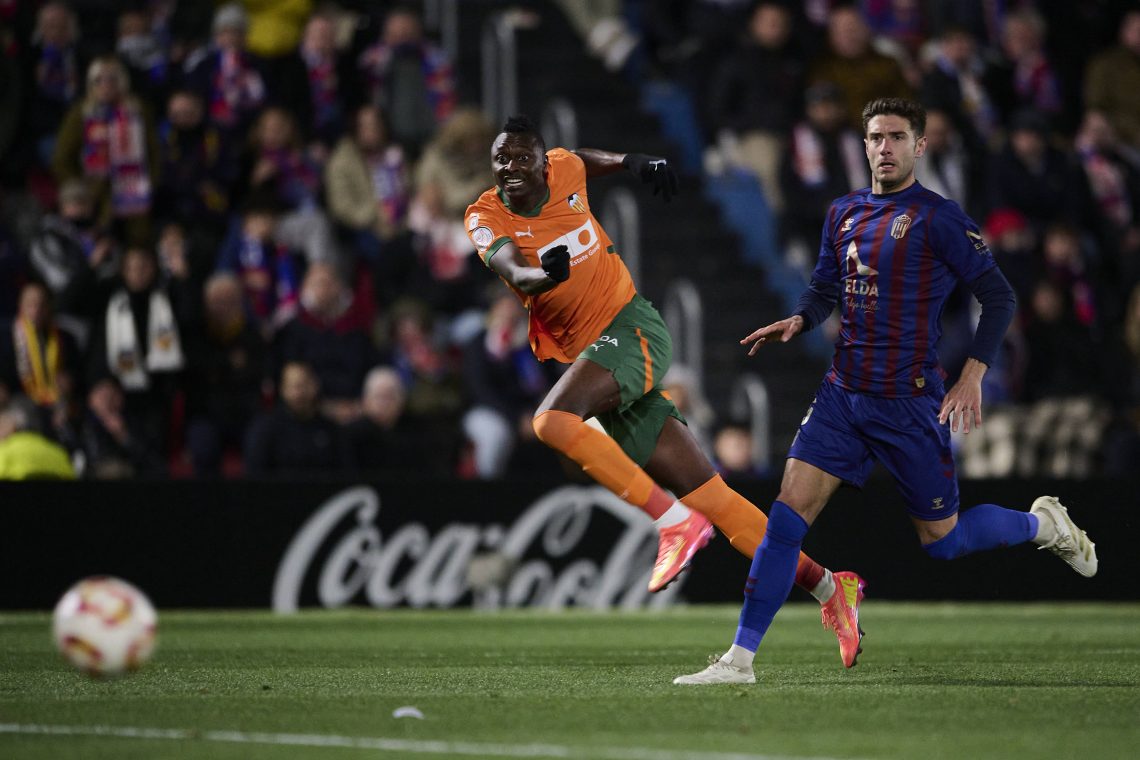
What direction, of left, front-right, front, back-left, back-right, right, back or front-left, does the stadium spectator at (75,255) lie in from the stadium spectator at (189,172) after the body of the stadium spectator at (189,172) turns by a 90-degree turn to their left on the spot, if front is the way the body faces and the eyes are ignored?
back-right

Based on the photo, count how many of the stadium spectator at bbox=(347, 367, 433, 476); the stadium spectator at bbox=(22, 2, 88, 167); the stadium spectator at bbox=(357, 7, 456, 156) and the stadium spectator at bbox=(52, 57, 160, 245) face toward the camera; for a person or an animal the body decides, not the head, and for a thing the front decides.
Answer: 4

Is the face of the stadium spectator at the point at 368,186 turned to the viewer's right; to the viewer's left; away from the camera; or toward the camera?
toward the camera

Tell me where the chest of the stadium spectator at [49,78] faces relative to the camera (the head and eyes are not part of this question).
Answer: toward the camera

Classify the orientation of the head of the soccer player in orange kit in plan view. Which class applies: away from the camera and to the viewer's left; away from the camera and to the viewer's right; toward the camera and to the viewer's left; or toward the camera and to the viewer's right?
toward the camera and to the viewer's left

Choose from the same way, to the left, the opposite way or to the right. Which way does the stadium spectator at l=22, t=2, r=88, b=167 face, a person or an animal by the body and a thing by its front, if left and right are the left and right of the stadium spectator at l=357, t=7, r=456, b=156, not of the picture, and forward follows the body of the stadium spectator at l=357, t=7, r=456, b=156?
the same way

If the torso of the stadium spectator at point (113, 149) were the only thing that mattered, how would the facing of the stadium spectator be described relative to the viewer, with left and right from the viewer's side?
facing the viewer

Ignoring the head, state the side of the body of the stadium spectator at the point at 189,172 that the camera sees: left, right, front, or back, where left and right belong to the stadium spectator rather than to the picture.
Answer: front

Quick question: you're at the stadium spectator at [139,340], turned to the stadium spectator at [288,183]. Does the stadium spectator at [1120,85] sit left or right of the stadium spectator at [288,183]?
right

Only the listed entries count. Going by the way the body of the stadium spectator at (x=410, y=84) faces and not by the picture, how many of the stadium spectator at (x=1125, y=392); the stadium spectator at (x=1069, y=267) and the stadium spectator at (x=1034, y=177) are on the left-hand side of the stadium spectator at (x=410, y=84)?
3

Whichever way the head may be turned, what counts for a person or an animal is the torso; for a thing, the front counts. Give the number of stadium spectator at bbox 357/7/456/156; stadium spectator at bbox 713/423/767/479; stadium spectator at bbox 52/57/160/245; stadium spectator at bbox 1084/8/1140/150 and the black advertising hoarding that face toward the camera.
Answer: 5

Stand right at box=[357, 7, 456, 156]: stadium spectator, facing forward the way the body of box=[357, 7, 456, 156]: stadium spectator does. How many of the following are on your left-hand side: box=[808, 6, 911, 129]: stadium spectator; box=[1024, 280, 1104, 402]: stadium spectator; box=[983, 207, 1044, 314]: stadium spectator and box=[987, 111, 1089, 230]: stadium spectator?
4

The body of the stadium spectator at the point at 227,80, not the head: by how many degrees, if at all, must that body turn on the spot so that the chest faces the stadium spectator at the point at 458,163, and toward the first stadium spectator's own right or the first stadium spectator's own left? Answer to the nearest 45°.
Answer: approximately 90° to the first stadium spectator's own left

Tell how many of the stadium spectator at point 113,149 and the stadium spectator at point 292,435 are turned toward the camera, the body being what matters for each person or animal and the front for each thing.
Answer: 2

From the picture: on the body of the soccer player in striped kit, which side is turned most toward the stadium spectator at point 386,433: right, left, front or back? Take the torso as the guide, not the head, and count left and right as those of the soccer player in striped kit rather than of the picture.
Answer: right
